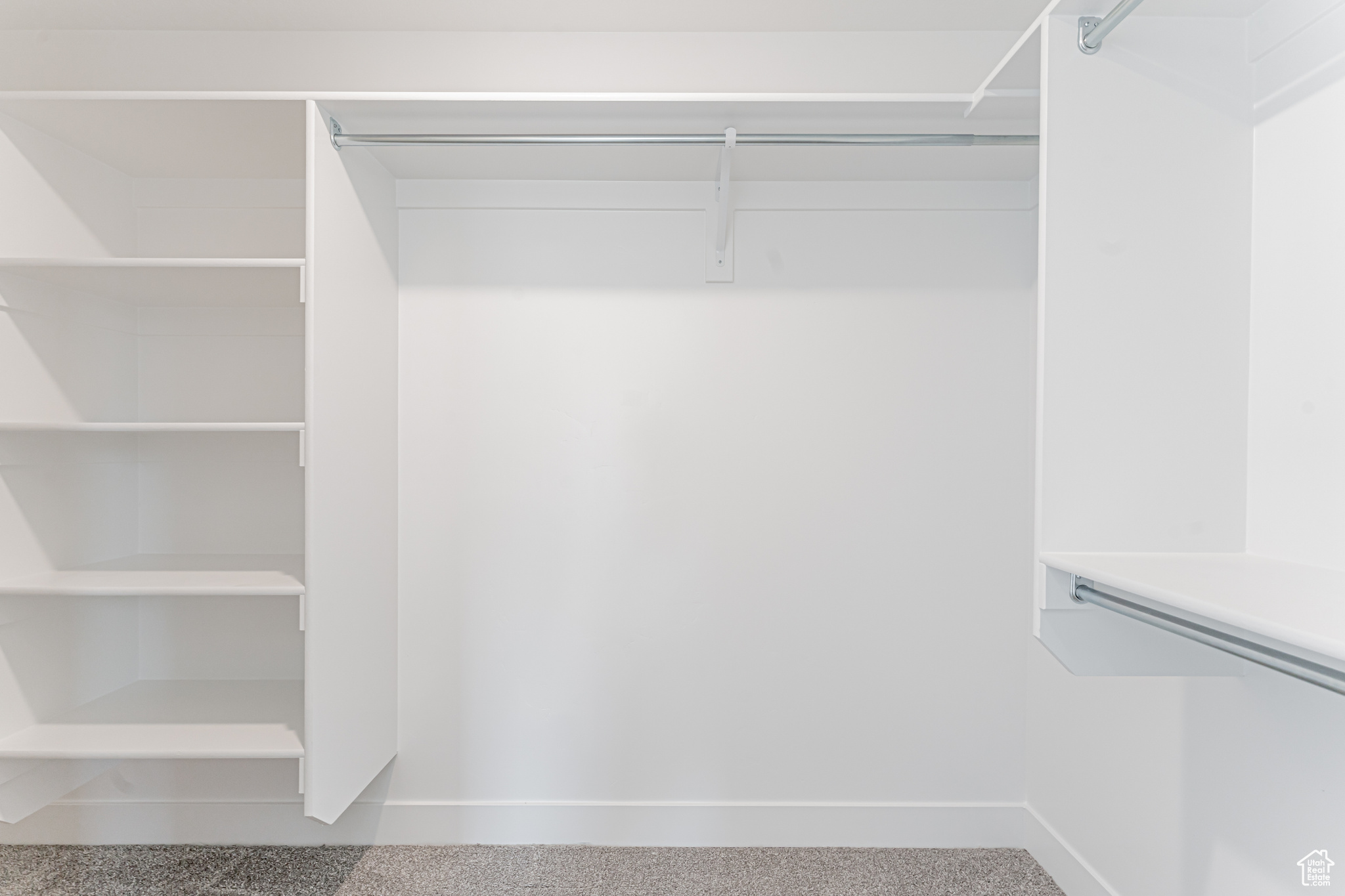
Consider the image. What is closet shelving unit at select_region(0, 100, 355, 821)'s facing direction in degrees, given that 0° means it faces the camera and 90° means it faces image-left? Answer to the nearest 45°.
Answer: approximately 0°

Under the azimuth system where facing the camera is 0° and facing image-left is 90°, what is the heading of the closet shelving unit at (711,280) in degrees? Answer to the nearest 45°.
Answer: approximately 0°
